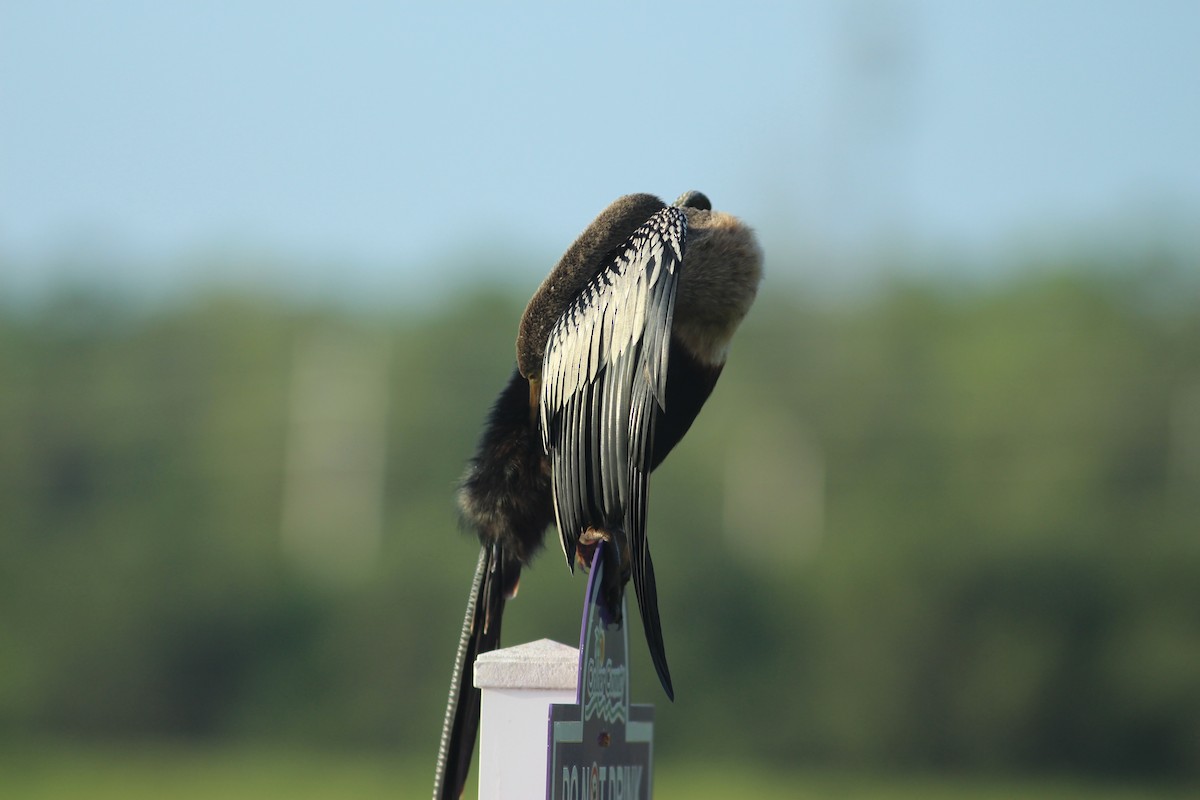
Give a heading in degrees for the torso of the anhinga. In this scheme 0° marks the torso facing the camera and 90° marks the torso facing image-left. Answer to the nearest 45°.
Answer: approximately 270°
